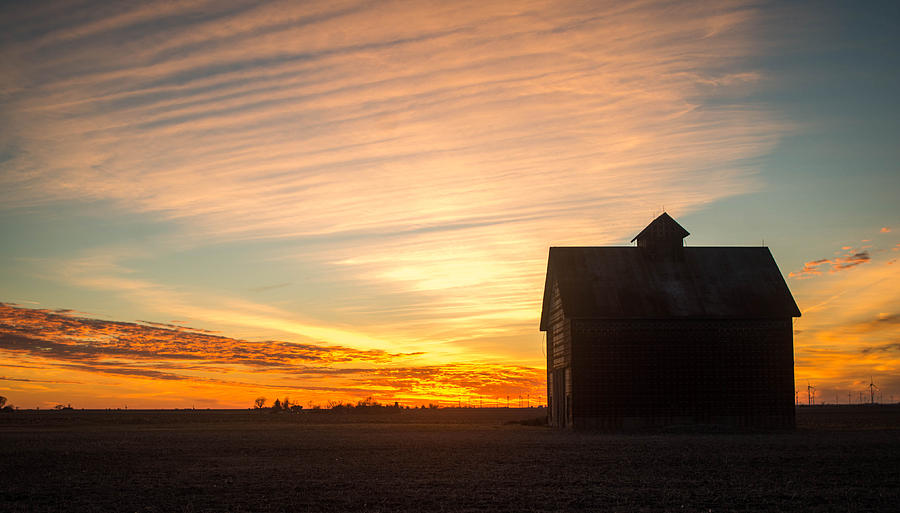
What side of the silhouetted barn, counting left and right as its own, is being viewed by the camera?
left
